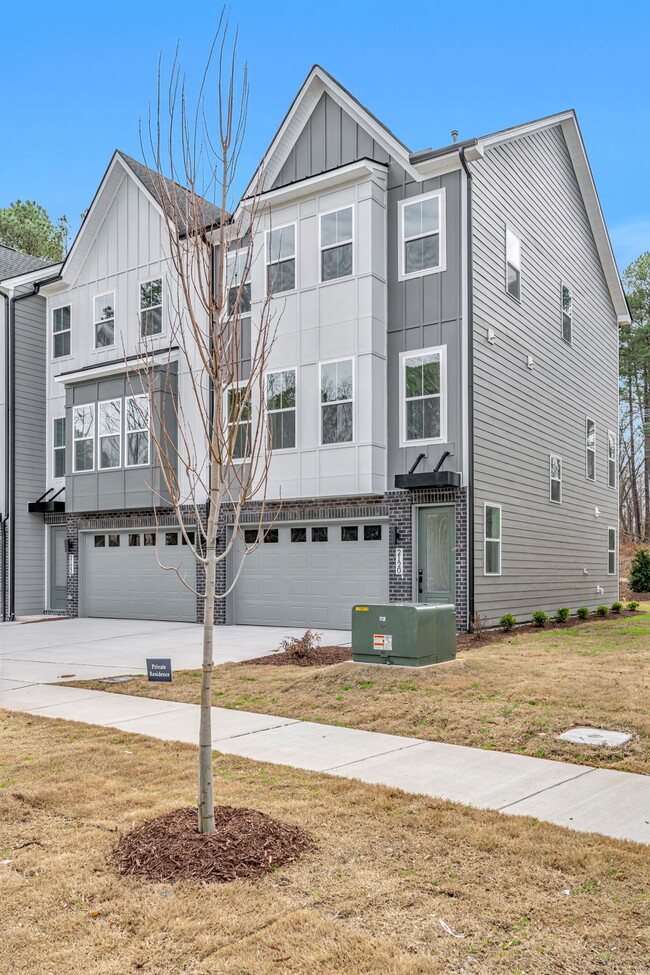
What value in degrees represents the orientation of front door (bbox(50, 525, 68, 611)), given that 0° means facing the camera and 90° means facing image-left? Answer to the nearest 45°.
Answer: approximately 45°

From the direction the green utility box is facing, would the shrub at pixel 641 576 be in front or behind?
behind

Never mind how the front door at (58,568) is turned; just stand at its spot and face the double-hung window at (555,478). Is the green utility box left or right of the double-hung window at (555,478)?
right

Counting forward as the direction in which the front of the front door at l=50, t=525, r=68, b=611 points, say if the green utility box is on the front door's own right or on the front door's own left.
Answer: on the front door's own left

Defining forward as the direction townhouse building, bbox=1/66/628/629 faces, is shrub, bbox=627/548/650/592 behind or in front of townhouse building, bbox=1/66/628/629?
behind

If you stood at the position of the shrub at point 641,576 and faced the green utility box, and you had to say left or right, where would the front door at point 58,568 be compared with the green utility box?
right

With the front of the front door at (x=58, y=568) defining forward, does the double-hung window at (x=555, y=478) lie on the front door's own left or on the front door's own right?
on the front door's own left

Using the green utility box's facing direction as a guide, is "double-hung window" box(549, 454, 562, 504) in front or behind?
behind
